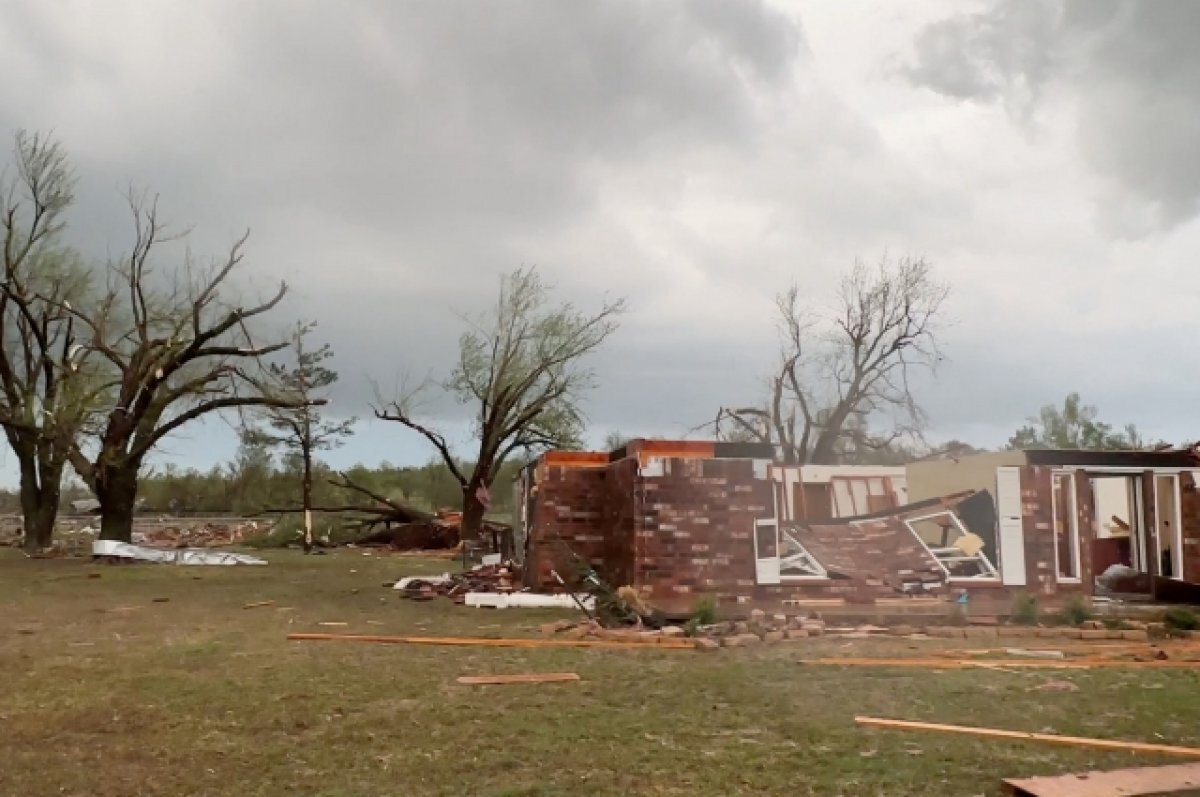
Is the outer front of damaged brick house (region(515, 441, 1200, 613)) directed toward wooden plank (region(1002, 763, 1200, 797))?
yes

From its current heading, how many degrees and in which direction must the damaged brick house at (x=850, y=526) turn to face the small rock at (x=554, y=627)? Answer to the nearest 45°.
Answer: approximately 45° to its right

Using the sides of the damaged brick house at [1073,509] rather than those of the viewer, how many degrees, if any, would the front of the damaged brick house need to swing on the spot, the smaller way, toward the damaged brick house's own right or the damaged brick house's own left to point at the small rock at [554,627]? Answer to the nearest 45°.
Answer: approximately 45° to the damaged brick house's own right

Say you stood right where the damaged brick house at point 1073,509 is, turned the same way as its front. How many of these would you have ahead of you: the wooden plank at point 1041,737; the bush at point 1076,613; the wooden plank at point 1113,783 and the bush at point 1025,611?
4

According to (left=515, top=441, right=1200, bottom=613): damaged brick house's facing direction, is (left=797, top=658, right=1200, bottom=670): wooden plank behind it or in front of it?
in front

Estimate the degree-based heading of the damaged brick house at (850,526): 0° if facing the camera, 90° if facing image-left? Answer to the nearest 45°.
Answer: approximately 0°

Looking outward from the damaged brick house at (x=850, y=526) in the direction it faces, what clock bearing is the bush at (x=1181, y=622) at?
The bush is roughly at 10 o'clock from the damaged brick house.
